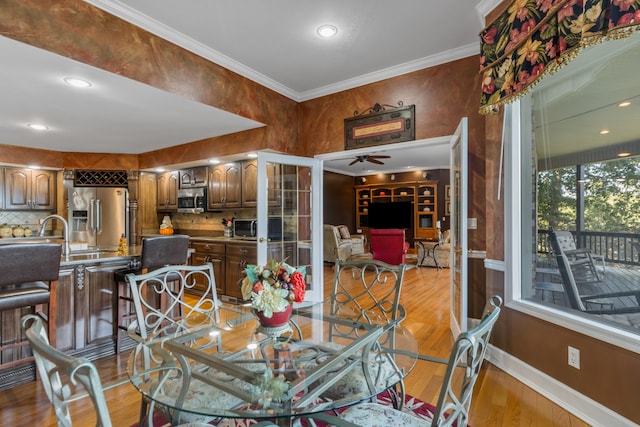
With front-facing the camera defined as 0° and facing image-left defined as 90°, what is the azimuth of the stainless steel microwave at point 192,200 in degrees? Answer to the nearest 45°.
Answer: approximately 45°

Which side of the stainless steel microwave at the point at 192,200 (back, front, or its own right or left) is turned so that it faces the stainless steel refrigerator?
right

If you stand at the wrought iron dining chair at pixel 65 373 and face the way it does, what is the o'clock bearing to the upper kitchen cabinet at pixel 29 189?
The upper kitchen cabinet is roughly at 10 o'clock from the wrought iron dining chair.

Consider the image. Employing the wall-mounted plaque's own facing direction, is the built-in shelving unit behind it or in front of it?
behind

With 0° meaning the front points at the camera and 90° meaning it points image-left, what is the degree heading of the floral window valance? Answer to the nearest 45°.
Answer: approximately 45°

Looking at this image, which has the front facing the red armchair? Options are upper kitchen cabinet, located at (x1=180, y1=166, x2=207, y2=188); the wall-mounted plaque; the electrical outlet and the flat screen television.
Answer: the flat screen television

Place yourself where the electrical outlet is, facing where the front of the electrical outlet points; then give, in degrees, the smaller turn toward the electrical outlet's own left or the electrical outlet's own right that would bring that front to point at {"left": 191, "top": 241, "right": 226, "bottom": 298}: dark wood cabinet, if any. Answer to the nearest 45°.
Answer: approximately 45° to the electrical outlet's own right

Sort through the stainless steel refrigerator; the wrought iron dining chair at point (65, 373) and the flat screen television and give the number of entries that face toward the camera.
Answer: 2
